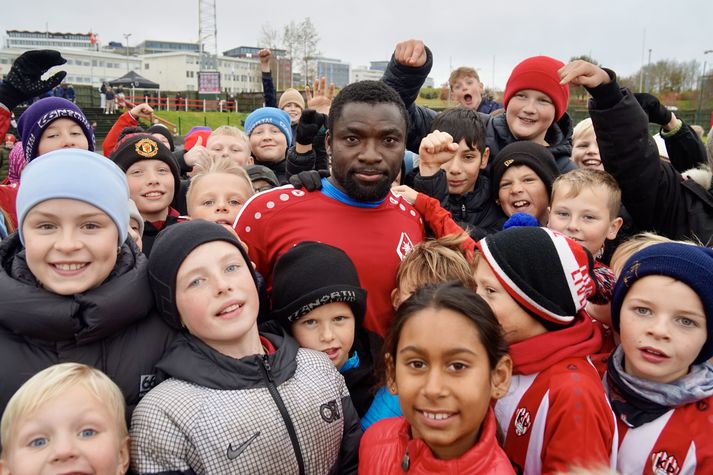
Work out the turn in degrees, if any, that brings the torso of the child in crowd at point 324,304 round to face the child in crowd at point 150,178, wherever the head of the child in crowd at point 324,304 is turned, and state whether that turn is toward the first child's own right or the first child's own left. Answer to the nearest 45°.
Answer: approximately 135° to the first child's own right

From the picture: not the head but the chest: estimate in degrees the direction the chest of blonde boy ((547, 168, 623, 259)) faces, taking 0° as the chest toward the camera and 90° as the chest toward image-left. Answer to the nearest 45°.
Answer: approximately 45°

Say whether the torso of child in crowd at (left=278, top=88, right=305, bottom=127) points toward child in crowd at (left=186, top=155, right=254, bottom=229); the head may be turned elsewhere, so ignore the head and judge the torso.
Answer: yes
